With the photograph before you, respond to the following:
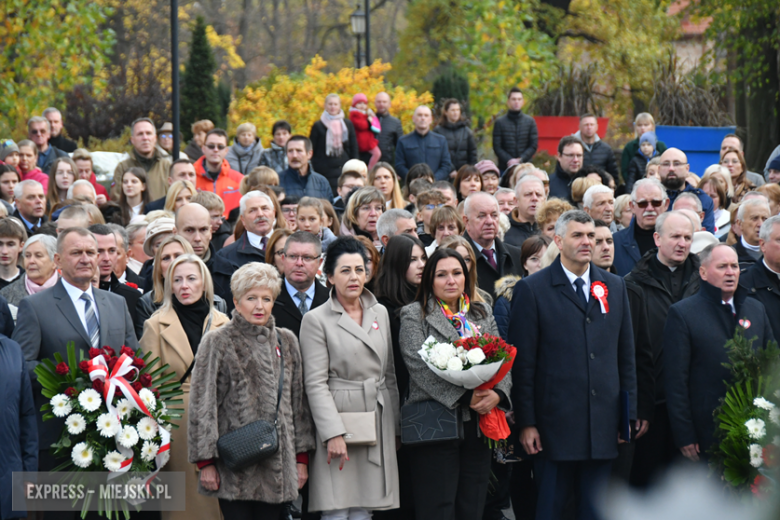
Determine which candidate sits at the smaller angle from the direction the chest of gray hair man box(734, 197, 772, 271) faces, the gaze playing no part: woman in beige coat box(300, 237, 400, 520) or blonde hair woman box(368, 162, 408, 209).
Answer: the woman in beige coat

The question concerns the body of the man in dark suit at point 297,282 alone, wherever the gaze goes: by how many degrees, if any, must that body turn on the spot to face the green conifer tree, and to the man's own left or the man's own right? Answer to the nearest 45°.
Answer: approximately 180°

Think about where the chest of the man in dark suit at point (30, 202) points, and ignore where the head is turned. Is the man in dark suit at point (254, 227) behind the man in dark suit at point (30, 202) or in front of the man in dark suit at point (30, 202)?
in front

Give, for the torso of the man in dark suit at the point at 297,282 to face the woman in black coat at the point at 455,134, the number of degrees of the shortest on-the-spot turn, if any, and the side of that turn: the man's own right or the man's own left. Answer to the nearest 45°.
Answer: approximately 180°

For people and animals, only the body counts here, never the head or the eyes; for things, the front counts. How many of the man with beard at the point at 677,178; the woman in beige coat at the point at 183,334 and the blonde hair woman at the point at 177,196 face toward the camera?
3

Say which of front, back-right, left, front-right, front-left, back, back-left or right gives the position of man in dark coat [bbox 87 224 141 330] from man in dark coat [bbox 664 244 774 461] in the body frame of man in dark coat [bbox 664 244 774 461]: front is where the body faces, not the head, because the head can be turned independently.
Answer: back-right

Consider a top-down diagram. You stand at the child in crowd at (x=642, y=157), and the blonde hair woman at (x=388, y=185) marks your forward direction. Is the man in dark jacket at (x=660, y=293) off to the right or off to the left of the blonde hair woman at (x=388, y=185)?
left

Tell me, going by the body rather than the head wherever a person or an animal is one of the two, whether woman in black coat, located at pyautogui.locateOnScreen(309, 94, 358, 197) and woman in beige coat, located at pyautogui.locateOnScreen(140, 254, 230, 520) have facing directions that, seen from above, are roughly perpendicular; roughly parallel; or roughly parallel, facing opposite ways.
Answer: roughly parallel

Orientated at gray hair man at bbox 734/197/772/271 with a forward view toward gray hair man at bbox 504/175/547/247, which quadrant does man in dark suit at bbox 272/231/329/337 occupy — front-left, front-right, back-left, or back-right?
front-left

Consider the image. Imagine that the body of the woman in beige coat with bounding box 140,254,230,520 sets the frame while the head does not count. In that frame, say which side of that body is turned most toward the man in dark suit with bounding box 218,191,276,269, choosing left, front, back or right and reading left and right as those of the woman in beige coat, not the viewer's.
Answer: back

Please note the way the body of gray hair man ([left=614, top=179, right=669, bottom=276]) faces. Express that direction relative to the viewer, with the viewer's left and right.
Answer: facing the viewer

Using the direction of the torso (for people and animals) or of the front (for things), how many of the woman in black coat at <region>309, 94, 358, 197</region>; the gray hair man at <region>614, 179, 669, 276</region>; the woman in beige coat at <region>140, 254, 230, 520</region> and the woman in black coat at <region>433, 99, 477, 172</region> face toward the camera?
4

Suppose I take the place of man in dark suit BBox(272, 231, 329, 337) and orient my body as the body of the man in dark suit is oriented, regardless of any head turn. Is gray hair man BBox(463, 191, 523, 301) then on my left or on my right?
on my left

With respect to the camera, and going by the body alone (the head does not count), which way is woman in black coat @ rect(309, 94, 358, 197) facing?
toward the camera

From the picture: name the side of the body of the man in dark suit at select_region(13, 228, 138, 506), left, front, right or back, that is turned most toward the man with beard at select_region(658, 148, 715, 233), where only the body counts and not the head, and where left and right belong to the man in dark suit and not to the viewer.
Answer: left

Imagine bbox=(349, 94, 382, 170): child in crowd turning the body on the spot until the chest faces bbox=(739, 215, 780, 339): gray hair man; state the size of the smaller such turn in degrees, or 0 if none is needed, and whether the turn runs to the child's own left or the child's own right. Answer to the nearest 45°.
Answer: approximately 45° to the child's own right

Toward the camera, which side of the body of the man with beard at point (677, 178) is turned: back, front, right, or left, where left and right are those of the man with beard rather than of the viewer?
front
